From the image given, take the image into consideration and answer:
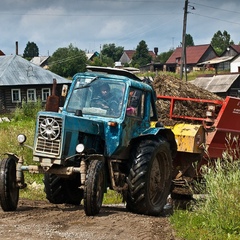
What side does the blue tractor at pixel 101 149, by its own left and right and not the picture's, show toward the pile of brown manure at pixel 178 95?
back

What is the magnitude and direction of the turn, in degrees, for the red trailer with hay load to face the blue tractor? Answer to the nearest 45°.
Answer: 0° — it already faces it

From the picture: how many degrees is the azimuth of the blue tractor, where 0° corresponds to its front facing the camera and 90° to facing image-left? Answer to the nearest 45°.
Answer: approximately 45°

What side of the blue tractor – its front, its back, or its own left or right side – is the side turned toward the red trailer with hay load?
back
